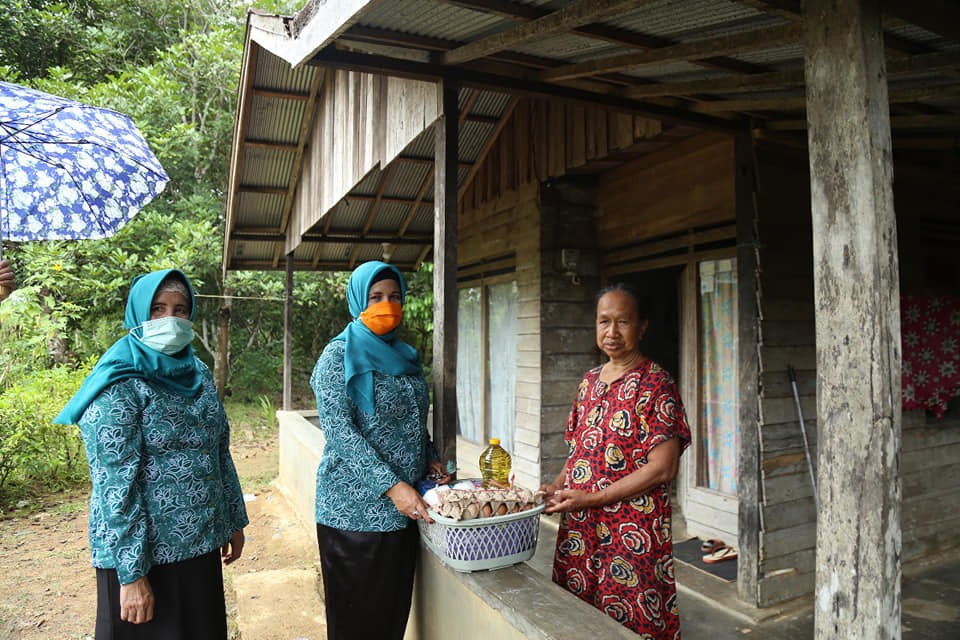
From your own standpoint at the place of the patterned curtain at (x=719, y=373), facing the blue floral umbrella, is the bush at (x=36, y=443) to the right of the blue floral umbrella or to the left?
right

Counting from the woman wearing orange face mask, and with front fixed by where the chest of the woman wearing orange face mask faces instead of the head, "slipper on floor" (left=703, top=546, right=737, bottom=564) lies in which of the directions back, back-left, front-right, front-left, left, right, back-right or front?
left

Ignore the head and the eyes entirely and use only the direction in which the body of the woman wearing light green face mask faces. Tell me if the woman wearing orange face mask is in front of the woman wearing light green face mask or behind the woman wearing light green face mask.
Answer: in front

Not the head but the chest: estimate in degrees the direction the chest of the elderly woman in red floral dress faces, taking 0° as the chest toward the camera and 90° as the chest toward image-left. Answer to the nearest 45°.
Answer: approximately 45°

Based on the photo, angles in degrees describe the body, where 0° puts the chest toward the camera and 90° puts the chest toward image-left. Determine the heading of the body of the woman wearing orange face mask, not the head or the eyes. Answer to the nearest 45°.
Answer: approximately 315°

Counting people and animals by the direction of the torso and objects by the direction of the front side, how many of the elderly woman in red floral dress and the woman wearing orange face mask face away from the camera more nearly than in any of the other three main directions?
0

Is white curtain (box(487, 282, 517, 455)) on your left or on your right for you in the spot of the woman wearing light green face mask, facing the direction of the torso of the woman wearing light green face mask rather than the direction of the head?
on your left

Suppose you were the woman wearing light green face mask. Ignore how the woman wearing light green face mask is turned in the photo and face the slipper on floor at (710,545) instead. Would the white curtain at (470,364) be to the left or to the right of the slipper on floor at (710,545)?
left

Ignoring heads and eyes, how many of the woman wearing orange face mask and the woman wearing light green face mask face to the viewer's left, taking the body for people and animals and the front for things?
0

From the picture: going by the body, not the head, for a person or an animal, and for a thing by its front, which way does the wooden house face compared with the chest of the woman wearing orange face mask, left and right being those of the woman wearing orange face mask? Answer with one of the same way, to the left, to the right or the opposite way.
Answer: to the right

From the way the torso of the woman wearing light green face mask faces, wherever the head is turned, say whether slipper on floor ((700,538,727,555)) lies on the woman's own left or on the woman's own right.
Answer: on the woman's own left
